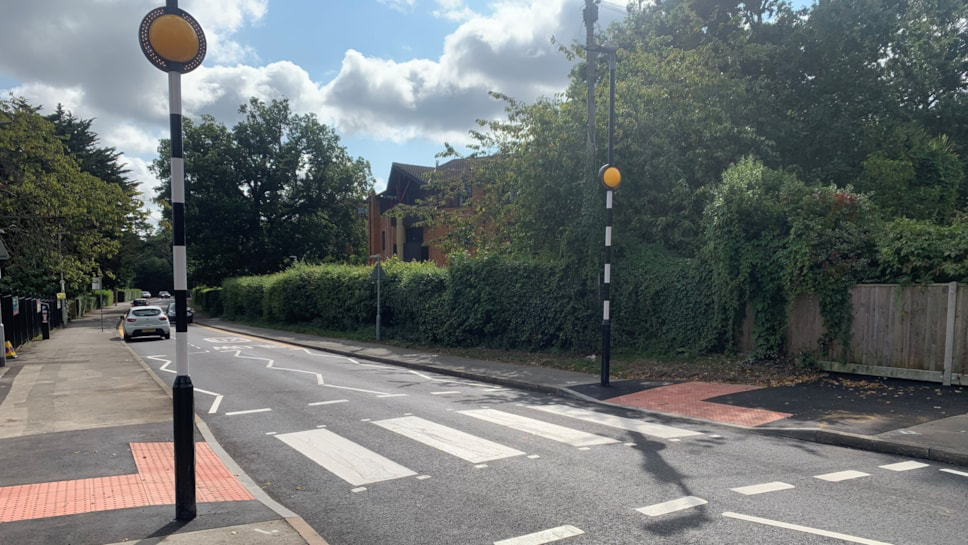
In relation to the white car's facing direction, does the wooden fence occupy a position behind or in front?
behind

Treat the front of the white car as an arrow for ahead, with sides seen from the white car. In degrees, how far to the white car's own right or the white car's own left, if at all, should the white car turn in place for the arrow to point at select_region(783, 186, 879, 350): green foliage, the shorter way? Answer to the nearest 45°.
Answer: approximately 135° to the white car's own right

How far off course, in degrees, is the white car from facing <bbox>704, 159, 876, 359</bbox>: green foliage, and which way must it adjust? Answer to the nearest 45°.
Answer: approximately 135° to its right

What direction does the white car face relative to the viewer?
away from the camera

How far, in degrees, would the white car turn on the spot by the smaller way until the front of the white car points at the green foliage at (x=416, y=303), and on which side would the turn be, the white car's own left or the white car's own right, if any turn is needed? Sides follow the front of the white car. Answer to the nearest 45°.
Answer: approximately 135° to the white car's own right

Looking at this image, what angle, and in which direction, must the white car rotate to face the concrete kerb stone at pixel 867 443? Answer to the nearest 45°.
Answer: approximately 180°

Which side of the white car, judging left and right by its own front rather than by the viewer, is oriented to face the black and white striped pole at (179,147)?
back
